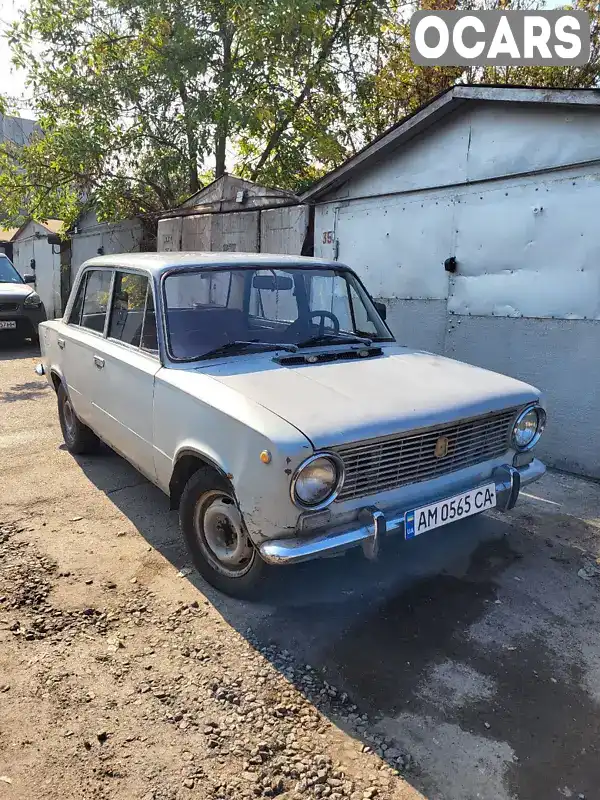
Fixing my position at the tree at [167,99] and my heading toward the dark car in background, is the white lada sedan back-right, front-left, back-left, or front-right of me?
front-left

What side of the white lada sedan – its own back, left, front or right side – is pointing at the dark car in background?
back

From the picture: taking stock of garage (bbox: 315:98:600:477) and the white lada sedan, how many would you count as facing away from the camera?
0

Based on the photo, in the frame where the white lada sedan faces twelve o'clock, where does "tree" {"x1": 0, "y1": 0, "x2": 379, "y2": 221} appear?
The tree is roughly at 7 o'clock from the white lada sedan.

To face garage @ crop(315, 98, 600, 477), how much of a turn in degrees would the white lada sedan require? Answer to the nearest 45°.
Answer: approximately 90° to its left

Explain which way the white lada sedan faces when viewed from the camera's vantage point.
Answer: facing the viewer and to the right of the viewer

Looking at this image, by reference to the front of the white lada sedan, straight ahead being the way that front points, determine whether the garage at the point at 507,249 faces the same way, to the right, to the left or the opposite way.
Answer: to the right

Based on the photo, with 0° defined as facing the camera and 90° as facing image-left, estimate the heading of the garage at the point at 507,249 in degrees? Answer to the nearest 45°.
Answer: approximately 45°

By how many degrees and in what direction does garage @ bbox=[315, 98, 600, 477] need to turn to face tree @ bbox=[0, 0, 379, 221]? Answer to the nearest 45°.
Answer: approximately 90° to its right

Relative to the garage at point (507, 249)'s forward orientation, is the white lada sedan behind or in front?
in front
